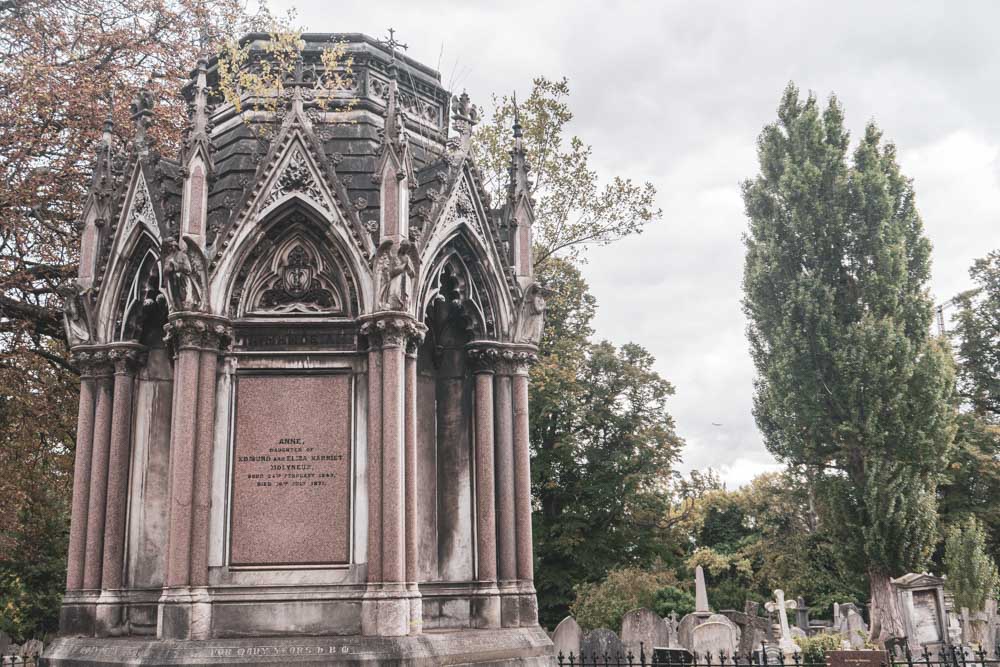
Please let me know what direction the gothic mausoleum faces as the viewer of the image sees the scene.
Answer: facing the viewer

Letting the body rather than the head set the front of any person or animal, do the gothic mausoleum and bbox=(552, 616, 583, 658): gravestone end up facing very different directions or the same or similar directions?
same or similar directions

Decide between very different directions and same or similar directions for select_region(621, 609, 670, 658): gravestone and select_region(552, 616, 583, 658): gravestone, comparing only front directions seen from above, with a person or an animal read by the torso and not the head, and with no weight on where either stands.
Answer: same or similar directions

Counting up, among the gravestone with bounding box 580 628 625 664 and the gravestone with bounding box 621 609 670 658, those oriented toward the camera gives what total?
2

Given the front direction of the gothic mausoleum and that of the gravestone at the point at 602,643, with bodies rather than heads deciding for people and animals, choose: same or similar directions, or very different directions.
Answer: same or similar directions

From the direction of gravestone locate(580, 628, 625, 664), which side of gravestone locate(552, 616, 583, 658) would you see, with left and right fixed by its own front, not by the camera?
left

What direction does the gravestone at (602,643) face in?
toward the camera

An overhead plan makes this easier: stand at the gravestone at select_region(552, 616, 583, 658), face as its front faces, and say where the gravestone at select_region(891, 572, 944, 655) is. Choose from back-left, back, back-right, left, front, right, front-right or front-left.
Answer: back-left

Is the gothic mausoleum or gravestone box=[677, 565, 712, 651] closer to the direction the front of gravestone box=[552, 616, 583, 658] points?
the gothic mausoleum
